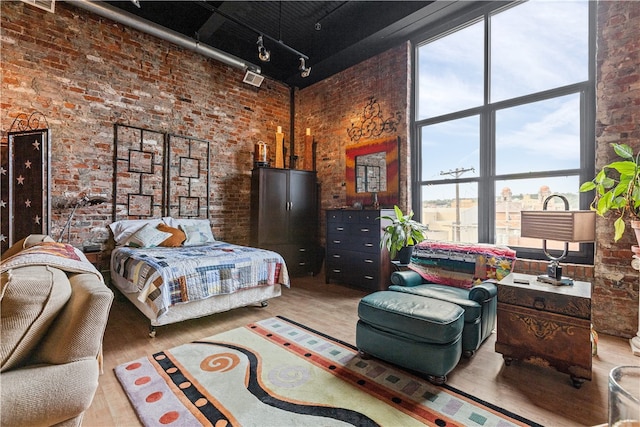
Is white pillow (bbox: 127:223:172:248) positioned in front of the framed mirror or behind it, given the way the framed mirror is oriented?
in front

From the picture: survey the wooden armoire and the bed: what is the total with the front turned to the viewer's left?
0

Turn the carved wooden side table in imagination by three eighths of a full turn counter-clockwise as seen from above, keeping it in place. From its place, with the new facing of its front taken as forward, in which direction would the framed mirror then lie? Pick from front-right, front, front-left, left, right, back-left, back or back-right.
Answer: back-left

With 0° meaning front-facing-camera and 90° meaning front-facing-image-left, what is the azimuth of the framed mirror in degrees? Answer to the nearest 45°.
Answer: approximately 45°

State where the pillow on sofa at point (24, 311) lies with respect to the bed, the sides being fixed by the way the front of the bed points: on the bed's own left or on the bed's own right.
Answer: on the bed's own right

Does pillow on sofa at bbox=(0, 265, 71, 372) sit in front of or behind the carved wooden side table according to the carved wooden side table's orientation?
in front

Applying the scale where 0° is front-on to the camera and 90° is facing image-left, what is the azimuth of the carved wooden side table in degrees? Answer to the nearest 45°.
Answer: approximately 45°

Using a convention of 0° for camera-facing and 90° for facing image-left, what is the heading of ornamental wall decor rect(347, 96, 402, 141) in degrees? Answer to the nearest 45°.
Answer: approximately 45°

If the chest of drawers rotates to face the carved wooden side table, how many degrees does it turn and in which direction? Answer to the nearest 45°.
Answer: approximately 90° to its left

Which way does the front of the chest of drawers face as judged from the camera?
facing the viewer and to the left of the viewer

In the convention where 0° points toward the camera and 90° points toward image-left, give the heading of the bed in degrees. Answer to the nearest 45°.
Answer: approximately 315°
